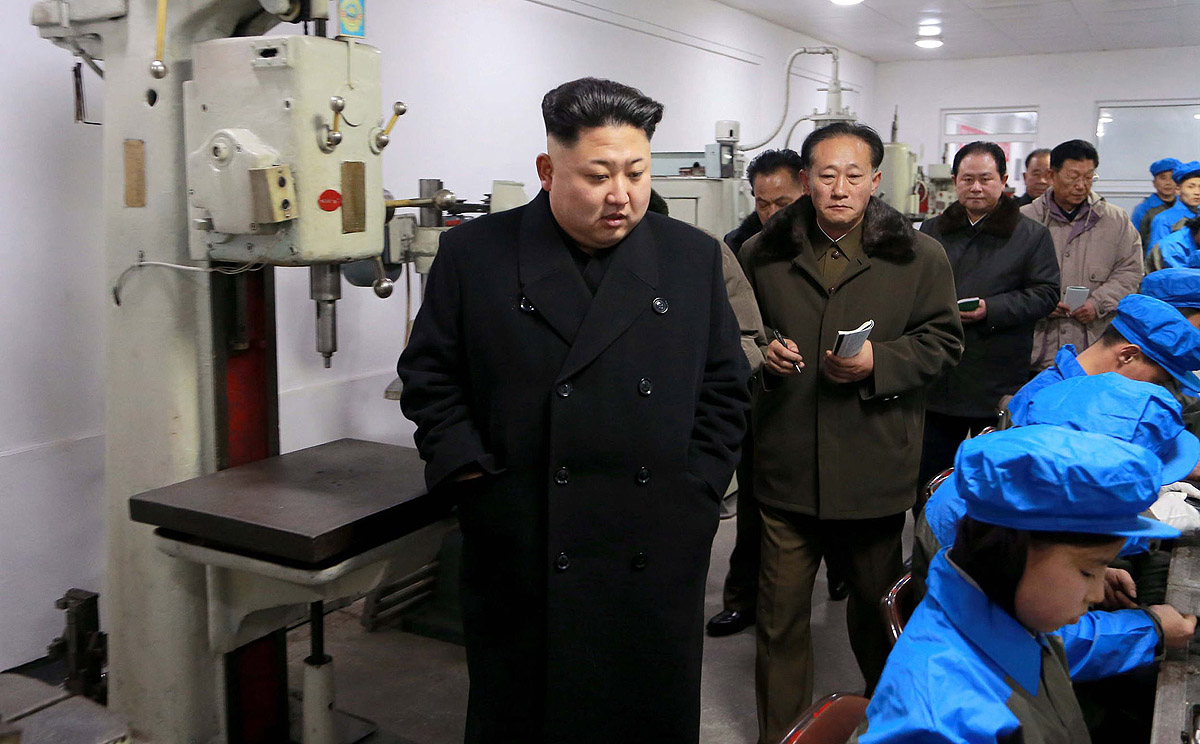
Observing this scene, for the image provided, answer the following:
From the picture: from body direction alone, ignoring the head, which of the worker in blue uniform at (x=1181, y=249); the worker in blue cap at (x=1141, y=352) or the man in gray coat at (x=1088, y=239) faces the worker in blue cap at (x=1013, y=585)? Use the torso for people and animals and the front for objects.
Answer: the man in gray coat

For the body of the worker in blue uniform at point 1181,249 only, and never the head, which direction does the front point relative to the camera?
to the viewer's right

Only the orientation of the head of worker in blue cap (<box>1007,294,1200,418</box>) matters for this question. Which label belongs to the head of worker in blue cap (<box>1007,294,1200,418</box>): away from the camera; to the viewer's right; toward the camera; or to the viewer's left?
to the viewer's right

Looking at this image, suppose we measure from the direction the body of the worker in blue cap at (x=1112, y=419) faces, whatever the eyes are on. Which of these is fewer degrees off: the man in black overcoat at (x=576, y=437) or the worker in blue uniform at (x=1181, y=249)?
the worker in blue uniform

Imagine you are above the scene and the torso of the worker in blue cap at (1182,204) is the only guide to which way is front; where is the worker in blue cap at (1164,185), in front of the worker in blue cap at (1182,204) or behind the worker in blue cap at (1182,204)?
behind

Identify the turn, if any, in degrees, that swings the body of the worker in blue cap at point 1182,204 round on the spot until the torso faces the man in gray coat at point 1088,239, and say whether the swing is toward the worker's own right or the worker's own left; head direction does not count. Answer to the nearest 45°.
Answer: approximately 45° to the worker's own right

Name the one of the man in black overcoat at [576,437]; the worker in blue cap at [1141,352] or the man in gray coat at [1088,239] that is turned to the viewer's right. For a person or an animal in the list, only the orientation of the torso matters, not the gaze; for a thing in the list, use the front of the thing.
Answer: the worker in blue cap

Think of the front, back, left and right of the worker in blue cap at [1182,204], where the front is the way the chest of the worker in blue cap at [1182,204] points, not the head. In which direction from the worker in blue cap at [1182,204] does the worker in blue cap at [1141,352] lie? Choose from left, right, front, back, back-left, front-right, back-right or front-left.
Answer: front-right

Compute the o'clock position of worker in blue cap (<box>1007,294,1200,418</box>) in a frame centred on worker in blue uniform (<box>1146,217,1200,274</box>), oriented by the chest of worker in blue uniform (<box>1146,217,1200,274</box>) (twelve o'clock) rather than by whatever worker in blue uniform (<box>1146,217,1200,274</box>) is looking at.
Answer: worker in blue cap (<box>1007,294,1200,418</box>) is roughly at 3 o'clock from worker in blue uniform (<box>1146,217,1200,274</box>).

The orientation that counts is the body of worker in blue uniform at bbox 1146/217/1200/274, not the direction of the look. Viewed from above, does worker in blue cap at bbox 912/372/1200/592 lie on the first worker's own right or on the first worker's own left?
on the first worker's own right

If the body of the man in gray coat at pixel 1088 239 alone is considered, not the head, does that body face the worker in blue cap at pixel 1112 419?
yes

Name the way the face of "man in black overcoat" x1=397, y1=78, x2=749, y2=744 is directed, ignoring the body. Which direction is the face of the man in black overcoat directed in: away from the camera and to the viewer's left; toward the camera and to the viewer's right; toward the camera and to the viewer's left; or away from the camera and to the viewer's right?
toward the camera and to the viewer's right

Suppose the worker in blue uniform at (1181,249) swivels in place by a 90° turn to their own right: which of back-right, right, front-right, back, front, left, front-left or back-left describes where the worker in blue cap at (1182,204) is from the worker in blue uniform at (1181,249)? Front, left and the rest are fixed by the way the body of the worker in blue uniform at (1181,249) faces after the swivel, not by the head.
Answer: back

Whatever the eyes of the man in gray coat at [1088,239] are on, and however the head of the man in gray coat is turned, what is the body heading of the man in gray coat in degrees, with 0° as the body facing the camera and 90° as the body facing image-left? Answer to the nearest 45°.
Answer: approximately 0°

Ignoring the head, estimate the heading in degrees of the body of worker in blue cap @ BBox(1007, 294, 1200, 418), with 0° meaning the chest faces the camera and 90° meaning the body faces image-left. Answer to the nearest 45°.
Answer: approximately 270°

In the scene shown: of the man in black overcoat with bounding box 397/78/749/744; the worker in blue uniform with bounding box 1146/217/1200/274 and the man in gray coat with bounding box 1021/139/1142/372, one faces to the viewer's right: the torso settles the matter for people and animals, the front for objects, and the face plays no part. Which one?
the worker in blue uniform

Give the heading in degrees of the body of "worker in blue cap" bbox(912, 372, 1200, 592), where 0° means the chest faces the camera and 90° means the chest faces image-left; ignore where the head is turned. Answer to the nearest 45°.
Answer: approximately 270°
